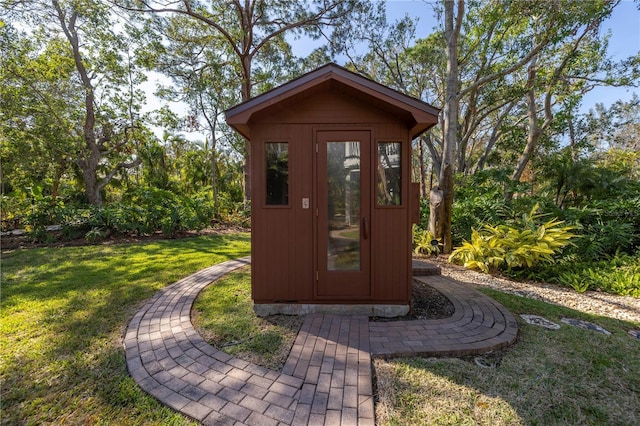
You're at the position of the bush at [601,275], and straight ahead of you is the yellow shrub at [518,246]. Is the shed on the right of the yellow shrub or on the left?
left

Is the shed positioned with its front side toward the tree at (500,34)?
no

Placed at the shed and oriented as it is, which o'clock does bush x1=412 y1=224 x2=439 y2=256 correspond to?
The bush is roughly at 7 o'clock from the shed.

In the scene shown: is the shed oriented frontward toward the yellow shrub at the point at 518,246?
no

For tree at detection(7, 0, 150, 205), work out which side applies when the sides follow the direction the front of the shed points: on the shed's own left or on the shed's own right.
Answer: on the shed's own right

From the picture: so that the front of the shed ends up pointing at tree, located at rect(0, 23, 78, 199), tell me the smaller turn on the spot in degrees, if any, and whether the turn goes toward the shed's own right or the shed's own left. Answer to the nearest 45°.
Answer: approximately 135° to the shed's own right

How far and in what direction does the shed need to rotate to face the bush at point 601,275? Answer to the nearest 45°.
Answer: approximately 90° to its left

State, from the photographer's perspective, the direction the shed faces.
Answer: facing the viewer

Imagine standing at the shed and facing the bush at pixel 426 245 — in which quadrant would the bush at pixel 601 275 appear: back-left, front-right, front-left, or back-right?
front-right
